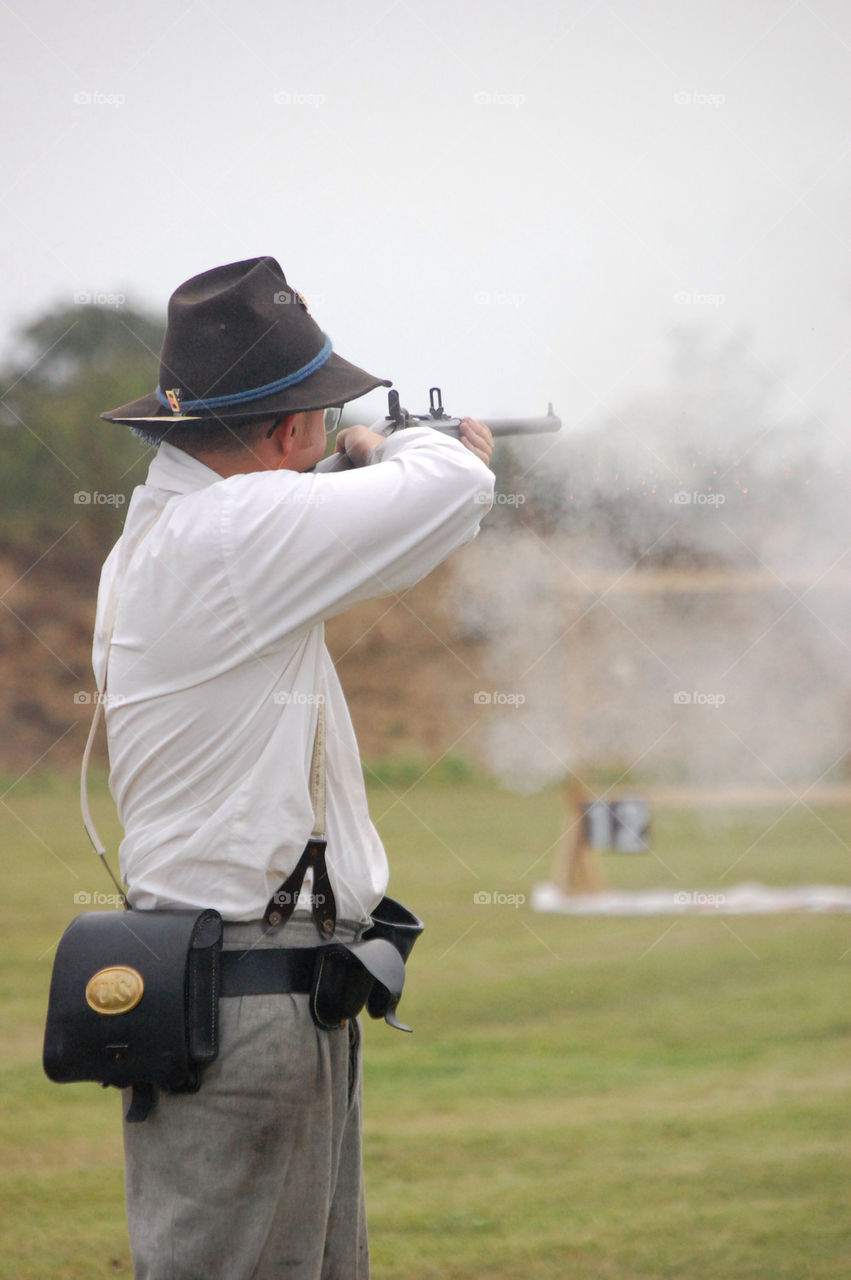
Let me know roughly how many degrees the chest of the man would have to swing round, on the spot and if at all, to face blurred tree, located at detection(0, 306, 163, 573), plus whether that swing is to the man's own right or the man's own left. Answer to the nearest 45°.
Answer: approximately 45° to the man's own left

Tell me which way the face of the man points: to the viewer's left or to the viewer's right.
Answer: to the viewer's right

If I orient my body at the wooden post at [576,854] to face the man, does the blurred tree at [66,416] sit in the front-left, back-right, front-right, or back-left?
back-right

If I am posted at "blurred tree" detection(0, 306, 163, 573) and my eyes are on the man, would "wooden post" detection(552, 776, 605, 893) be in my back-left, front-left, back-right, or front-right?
front-left

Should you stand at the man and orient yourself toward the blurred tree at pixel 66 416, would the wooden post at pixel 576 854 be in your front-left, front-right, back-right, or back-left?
front-right

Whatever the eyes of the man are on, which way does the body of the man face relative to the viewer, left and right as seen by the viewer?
facing away from the viewer and to the right of the viewer

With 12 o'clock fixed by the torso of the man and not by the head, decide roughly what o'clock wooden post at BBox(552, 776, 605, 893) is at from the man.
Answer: The wooden post is roughly at 11 o'clock from the man.

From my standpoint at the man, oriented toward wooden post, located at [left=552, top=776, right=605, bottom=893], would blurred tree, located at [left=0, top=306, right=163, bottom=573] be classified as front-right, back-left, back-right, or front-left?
front-left
